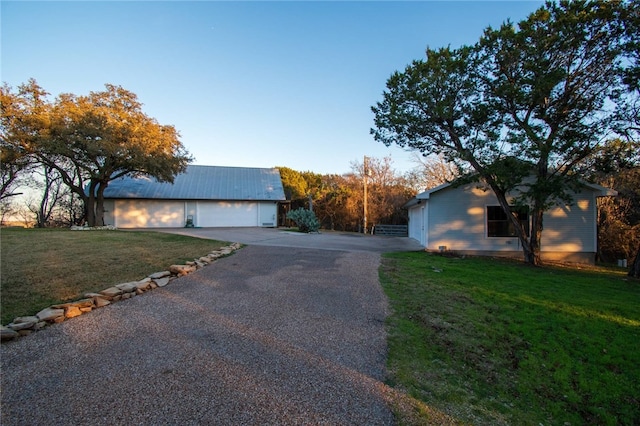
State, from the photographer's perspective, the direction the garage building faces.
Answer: facing the viewer

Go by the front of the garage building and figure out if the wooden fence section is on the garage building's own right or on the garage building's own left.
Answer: on the garage building's own left

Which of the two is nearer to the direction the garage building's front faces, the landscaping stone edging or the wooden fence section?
the landscaping stone edging

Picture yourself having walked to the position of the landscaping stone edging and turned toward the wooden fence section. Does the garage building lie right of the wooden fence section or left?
left

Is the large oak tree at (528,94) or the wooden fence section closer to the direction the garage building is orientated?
the large oak tree

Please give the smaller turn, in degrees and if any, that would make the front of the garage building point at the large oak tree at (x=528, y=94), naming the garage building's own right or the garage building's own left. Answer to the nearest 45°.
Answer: approximately 45° to the garage building's own left

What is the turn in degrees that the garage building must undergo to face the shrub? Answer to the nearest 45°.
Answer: approximately 45° to its left

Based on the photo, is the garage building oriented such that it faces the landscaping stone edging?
yes

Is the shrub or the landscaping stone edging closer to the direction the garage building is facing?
the landscaping stone edging
